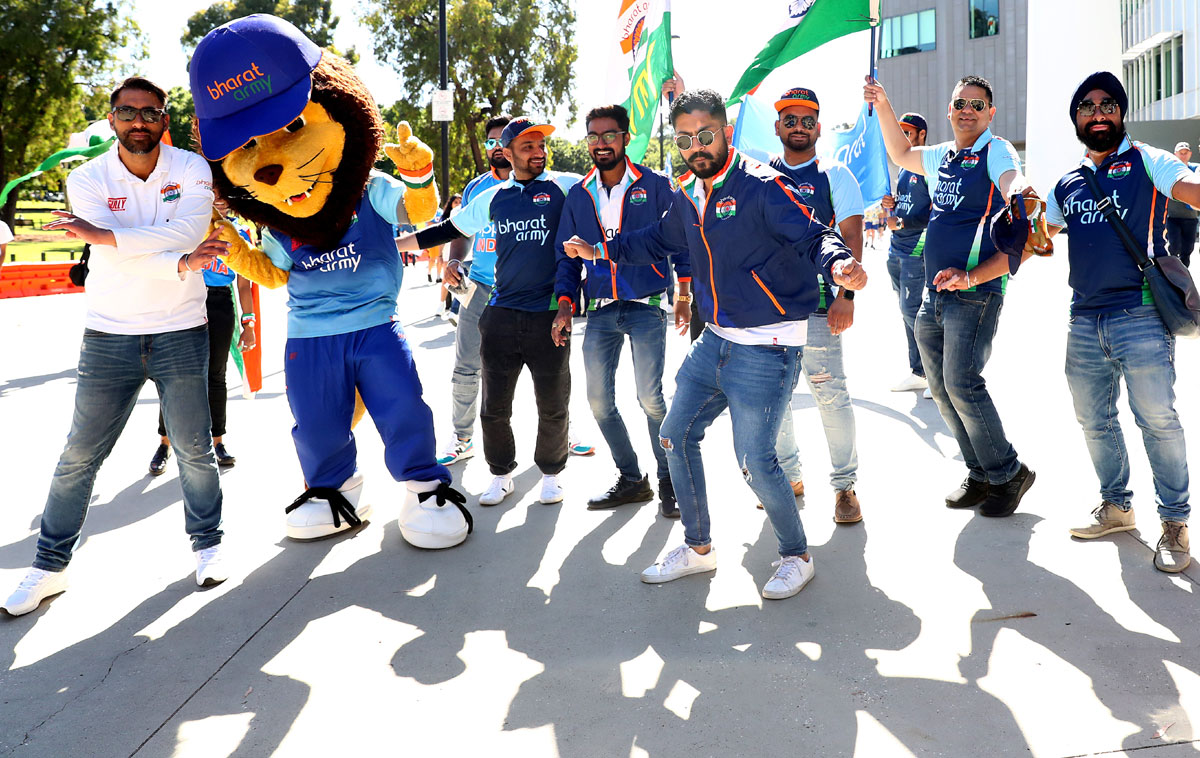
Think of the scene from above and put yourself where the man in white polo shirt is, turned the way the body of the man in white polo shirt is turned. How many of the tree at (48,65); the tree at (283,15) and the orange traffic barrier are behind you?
3

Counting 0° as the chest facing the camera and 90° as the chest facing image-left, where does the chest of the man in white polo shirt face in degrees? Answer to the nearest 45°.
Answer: approximately 0°

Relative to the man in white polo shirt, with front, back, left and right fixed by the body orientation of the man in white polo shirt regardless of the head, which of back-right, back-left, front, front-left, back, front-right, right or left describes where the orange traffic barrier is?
back

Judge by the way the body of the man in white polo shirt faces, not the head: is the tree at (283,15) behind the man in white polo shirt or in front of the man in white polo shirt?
behind

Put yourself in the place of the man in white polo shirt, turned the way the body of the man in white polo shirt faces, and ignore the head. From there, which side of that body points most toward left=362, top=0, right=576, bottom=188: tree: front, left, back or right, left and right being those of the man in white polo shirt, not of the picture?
back

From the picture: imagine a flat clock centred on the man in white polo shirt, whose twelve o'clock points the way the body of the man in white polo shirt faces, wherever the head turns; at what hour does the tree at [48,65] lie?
The tree is roughly at 6 o'clock from the man in white polo shirt.
